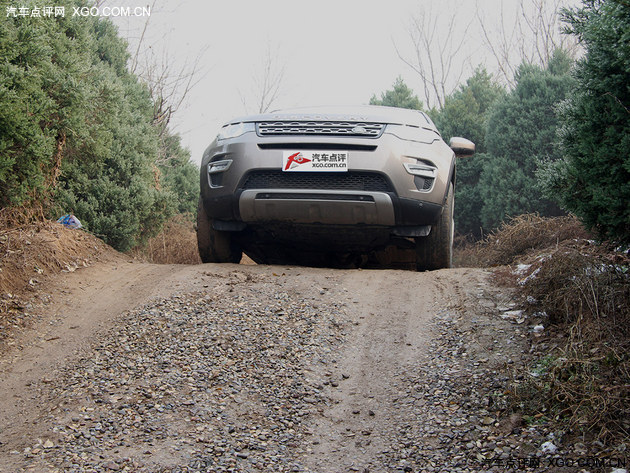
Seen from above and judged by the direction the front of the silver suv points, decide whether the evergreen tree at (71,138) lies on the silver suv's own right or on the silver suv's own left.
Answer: on the silver suv's own right

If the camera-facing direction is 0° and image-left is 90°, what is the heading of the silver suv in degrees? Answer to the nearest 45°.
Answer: approximately 0°

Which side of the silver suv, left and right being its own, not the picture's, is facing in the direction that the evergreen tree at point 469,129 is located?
back

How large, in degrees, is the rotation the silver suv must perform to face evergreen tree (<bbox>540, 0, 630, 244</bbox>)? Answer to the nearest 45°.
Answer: approximately 45° to its left

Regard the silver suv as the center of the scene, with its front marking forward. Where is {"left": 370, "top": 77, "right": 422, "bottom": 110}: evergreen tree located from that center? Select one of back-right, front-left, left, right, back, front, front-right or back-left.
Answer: back

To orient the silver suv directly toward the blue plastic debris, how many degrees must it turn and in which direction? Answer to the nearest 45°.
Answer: approximately 135° to its right
